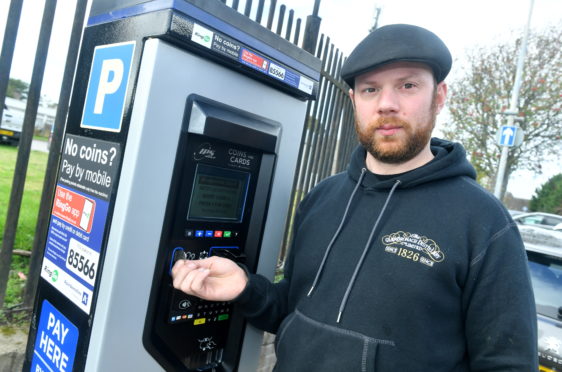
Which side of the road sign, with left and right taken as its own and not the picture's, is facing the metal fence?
front

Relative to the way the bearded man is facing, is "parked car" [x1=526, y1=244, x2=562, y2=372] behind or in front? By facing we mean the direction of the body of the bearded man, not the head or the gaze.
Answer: behind

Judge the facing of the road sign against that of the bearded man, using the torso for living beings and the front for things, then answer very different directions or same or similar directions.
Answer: same or similar directions

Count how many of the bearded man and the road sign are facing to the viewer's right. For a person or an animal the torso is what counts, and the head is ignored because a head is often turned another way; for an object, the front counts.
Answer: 0

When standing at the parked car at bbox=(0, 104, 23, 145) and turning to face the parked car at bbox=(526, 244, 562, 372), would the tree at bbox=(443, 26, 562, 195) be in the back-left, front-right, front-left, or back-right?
front-left

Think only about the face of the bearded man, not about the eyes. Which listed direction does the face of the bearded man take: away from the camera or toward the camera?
toward the camera

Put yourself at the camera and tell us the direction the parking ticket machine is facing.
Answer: facing the viewer and to the right of the viewer

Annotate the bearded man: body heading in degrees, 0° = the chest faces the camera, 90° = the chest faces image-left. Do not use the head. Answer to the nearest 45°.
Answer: approximately 45°

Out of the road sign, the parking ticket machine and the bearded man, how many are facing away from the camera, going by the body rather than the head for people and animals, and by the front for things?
0

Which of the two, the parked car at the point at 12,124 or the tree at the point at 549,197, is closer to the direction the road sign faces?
the parked car

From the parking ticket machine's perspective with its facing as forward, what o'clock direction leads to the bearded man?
The bearded man is roughly at 11 o'clock from the parking ticket machine.

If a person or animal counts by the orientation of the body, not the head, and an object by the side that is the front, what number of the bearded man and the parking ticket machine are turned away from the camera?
0

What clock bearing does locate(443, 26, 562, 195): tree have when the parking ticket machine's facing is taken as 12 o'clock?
The tree is roughly at 9 o'clock from the parking ticket machine.

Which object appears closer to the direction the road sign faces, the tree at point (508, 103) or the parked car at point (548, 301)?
the parked car

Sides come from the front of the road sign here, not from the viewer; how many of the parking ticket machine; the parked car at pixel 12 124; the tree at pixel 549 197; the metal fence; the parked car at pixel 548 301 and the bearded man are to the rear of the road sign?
1

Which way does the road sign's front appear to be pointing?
toward the camera

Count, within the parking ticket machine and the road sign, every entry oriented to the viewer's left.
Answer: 0
